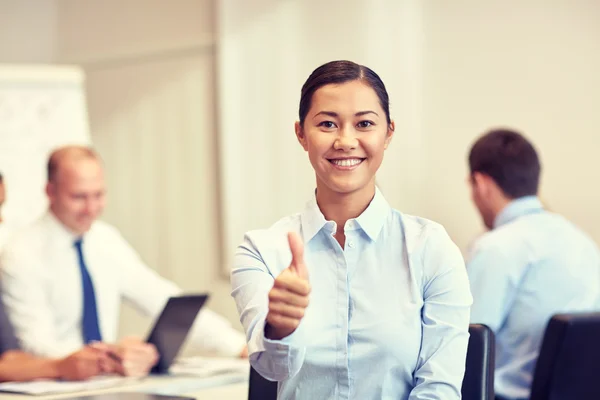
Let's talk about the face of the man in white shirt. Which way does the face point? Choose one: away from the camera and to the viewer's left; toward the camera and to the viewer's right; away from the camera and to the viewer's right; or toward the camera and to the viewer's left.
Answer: toward the camera and to the viewer's right

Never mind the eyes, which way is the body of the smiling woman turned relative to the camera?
toward the camera

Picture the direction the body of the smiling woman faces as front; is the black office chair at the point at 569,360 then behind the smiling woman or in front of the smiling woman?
behind

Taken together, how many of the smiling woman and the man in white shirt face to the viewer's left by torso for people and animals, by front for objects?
0

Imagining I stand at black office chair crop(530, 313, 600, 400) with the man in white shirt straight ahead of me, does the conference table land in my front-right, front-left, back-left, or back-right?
front-left

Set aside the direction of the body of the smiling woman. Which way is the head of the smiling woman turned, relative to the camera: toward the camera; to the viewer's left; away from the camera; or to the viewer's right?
toward the camera

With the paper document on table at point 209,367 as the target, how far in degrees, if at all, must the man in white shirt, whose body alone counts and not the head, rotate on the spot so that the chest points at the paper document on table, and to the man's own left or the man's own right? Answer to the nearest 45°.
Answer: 0° — they already face it

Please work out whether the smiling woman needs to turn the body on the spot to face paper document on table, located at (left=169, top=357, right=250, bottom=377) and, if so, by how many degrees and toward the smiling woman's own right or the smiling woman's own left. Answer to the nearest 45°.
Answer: approximately 180°

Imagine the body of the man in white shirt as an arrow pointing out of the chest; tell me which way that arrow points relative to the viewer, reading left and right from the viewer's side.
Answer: facing the viewer and to the right of the viewer
